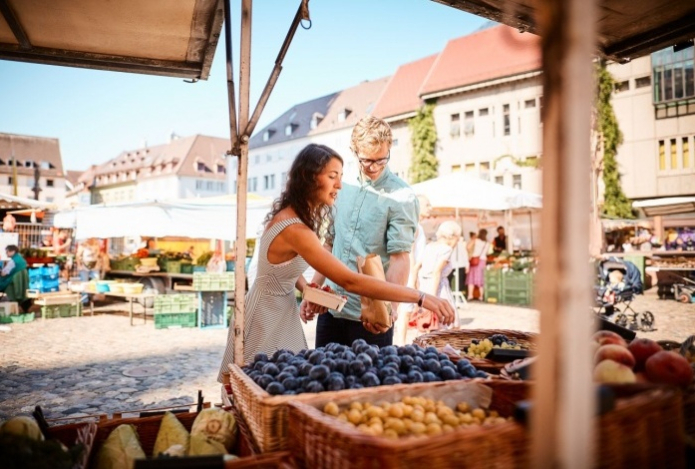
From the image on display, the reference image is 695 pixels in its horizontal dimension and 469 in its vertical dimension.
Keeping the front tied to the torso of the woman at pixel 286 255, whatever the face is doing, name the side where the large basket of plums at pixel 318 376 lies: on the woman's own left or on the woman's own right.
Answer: on the woman's own right

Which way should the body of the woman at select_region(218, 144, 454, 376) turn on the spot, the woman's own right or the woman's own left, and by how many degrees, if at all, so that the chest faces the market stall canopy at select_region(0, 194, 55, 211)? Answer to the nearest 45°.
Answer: approximately 135° to the woman's own left

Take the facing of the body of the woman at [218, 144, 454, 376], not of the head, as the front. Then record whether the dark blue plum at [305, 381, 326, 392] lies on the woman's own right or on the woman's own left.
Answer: on the woman's own right

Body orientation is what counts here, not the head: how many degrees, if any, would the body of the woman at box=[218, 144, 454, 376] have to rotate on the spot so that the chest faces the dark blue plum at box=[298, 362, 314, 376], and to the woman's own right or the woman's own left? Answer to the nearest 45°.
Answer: approximately 90° to the woman's own right

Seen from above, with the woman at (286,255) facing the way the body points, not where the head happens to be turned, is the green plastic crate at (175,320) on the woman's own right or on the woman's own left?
on the woman's own left

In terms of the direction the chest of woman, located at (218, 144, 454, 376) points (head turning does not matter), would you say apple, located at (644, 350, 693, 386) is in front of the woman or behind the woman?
in front

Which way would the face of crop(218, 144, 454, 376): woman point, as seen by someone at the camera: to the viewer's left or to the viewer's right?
to the viewer's right

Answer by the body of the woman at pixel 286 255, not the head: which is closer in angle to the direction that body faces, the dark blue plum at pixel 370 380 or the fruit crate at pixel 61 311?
the dark blue plum

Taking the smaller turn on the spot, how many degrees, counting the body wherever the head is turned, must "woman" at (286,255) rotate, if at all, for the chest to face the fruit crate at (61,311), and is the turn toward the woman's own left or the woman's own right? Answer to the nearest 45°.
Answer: approximately 135° to the woman's own left

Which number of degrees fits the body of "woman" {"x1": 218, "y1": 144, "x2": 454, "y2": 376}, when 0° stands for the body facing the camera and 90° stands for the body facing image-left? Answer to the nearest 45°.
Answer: approximately 270°

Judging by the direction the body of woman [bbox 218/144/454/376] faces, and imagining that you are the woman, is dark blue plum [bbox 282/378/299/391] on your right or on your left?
on your right

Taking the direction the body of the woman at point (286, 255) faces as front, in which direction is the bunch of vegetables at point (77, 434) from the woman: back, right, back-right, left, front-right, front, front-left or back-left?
back-right

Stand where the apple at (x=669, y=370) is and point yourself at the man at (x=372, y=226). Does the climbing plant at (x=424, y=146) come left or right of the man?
right

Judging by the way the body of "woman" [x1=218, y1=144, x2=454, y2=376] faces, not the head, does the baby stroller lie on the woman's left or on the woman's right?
on the woman's left

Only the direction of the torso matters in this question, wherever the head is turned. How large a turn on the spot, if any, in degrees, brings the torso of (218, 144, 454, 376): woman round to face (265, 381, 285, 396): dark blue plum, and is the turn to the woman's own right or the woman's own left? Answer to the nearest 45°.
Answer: approximately 90° to the woman's own right

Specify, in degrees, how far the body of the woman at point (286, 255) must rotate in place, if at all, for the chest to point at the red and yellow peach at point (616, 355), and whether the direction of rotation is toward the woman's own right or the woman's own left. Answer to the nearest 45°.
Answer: approximately 45° to the woman's own right

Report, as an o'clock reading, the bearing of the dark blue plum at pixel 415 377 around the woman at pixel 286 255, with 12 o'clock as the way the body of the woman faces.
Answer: The dark blue plum is roughly at 2 o'clock from the woman.
